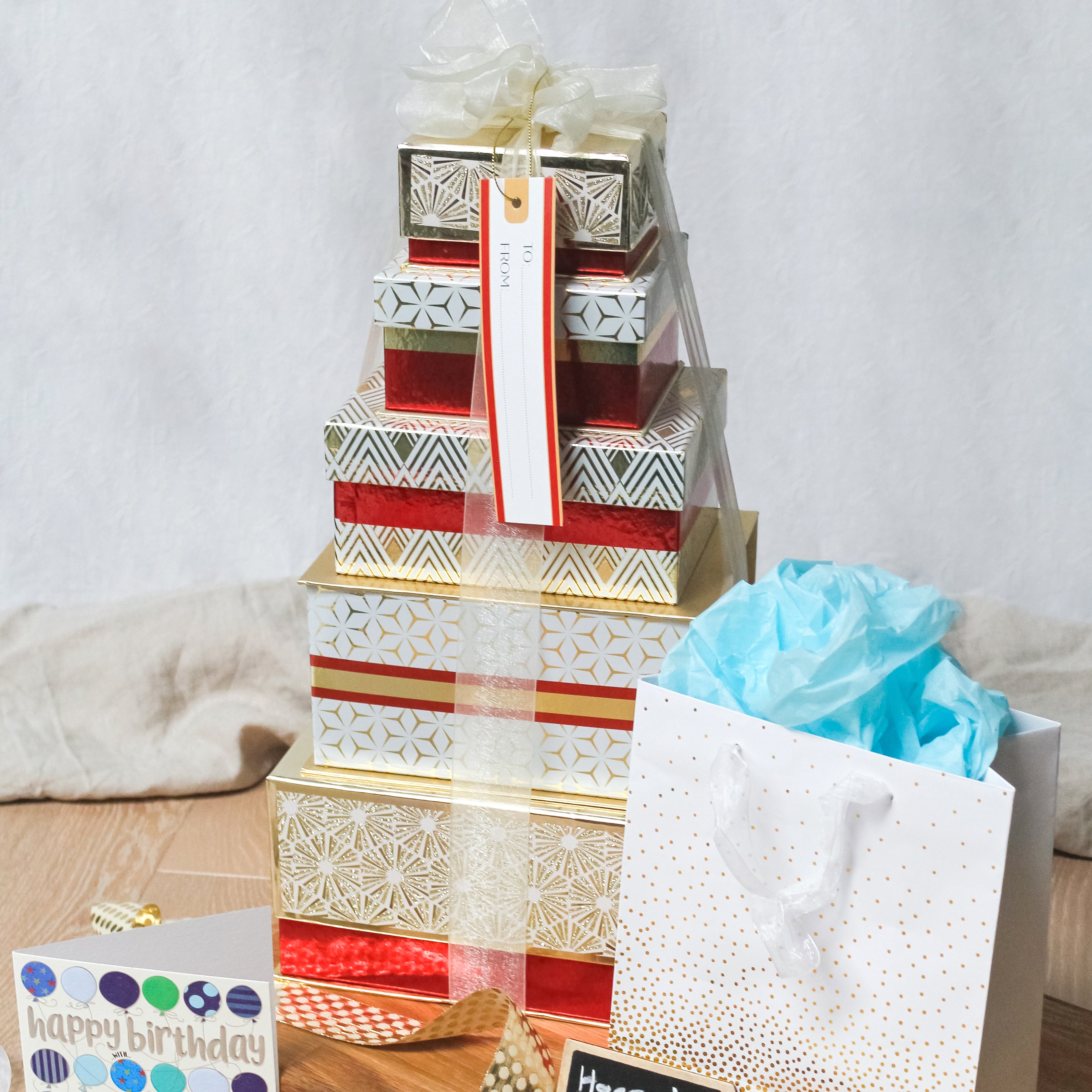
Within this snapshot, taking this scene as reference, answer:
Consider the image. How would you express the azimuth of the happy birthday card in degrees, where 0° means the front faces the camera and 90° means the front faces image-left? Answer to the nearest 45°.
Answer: approximately 0°
